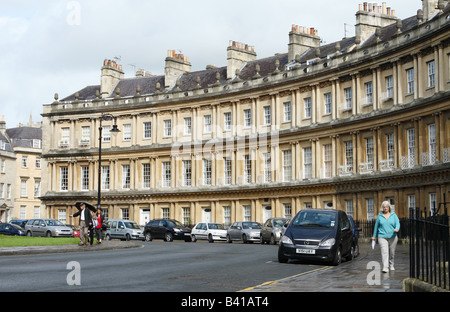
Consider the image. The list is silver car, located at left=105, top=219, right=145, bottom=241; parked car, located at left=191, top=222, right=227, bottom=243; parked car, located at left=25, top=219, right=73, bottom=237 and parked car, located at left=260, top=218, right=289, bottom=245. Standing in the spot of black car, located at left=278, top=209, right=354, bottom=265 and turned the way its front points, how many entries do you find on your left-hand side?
0

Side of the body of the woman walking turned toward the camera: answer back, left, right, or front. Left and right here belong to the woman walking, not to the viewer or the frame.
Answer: front

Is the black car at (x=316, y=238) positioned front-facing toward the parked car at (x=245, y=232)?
no

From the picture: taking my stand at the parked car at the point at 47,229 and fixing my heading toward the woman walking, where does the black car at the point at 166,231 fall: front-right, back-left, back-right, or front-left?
front-left

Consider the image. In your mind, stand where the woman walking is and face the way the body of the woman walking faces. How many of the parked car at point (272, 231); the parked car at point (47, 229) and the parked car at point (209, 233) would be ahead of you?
0

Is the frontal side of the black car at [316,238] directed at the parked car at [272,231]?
no

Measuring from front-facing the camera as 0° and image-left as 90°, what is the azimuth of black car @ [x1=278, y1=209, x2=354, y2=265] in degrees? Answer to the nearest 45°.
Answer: approximately 45°

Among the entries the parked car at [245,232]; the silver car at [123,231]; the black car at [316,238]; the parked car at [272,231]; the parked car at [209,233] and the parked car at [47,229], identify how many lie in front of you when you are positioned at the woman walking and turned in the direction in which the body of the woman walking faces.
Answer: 0

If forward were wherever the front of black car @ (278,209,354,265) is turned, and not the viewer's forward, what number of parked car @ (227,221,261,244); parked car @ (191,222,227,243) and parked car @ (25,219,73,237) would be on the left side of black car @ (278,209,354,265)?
0

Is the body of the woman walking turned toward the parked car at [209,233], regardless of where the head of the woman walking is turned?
no

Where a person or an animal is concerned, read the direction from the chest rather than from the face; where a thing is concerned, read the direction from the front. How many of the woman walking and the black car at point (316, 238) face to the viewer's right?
0

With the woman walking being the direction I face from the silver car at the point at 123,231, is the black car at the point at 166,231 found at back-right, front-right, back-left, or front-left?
front-left

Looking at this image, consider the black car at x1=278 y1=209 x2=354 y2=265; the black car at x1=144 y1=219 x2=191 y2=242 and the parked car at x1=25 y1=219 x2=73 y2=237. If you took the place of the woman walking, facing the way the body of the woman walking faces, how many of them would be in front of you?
0

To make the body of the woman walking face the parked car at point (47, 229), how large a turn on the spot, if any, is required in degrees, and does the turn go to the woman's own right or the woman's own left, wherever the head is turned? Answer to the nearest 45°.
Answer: approximately 135° to the woman's own right

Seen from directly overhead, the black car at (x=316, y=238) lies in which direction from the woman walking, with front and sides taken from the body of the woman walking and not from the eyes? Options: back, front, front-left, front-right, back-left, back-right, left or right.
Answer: back-right

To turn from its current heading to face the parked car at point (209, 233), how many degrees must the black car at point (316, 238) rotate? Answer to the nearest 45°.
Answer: approximately 135° to its right

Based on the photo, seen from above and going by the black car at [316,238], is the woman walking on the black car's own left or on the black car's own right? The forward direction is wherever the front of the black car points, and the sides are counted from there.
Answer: on the black car's own left

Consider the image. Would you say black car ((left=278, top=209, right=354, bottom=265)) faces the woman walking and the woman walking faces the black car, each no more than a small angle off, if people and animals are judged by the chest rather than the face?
no

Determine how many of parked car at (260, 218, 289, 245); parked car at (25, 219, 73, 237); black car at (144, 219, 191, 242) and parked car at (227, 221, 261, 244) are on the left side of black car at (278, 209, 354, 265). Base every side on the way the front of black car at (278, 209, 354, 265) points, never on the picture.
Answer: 0
